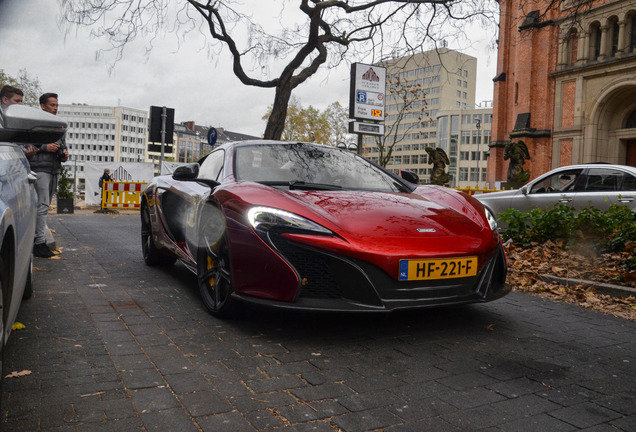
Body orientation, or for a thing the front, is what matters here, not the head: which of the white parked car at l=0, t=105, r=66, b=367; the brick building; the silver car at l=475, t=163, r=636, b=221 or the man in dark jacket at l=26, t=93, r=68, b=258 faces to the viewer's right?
the man in dark jacket

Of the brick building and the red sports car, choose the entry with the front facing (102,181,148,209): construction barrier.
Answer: the brick building

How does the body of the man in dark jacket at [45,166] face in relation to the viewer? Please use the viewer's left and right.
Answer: facing to the right of the viewer

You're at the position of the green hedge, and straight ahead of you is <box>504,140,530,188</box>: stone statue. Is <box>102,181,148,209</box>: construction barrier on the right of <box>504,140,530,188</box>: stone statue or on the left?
left

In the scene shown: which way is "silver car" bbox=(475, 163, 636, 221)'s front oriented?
to the viewer's left

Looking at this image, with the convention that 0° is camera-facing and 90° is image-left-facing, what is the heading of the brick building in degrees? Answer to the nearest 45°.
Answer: approximately 45°

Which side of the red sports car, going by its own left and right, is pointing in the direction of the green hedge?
left
